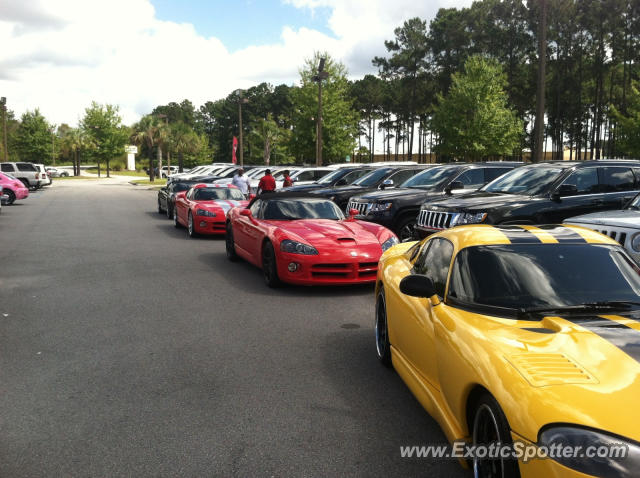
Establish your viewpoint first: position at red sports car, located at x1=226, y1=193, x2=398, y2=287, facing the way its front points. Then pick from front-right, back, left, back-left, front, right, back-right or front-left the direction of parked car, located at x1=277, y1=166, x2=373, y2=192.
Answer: back-left

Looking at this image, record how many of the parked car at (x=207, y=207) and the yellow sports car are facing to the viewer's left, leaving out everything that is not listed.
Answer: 0

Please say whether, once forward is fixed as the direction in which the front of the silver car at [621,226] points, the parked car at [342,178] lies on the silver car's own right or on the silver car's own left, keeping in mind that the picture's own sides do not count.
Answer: on the silver car's own right

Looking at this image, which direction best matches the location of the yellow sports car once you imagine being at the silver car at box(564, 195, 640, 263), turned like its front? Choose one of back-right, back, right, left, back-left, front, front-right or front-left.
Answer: front-left

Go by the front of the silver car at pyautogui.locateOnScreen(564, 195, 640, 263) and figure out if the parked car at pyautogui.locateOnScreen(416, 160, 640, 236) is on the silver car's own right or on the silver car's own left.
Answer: on the silver car's own right

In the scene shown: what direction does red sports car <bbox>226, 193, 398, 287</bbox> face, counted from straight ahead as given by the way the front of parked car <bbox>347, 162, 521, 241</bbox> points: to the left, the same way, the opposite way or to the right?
to the left

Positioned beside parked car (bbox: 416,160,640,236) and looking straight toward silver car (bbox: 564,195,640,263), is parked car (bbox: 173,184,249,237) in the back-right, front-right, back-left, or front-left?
back-right

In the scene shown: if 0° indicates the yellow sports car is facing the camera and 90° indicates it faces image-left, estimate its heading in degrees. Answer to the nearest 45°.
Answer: approximately 315°

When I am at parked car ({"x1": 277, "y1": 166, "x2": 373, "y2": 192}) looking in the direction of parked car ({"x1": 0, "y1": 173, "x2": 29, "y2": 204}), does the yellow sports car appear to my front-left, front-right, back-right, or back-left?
back-left

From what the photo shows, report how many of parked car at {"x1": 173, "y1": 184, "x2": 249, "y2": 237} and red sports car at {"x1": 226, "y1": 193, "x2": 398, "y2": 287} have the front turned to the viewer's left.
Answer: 0

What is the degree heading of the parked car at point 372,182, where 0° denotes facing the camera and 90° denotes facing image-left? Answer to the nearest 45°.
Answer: approximately 45°

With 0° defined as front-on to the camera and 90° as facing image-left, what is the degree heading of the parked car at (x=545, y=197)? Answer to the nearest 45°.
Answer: approximately 45°
